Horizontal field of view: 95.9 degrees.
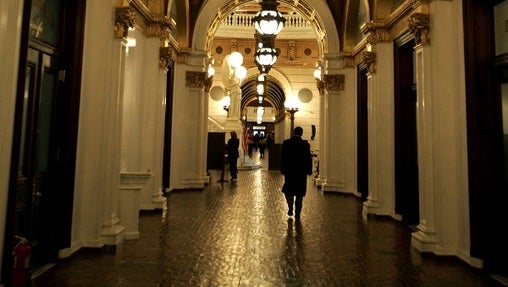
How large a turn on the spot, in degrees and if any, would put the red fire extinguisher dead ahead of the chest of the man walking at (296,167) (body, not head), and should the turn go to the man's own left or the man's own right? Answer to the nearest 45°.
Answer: approximately 135° to the man's own left

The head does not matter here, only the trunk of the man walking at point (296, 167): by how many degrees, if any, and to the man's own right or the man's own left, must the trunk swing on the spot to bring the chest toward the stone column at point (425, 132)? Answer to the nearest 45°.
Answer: approximately 135° to the man's own right

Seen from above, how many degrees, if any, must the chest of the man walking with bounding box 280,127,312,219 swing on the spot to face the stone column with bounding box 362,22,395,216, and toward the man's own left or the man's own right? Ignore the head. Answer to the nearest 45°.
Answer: approximately 90° to the man's own right

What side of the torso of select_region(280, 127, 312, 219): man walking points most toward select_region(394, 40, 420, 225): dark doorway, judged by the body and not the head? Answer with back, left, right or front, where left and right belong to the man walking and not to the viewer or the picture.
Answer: right

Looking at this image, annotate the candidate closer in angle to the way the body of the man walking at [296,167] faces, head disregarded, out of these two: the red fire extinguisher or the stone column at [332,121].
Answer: the stone column

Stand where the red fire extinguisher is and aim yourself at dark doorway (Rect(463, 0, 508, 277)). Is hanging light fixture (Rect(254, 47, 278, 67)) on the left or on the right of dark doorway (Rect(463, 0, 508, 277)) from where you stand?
left

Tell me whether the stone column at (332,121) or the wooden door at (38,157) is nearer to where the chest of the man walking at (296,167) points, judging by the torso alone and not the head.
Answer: the stone column

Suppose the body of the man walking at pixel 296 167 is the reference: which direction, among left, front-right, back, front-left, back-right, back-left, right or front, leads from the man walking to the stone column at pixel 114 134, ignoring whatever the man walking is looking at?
back-left

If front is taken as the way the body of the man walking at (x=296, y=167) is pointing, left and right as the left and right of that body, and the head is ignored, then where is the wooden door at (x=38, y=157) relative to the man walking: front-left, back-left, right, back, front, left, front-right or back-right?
back-left

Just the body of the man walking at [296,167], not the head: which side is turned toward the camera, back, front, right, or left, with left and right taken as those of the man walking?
back
